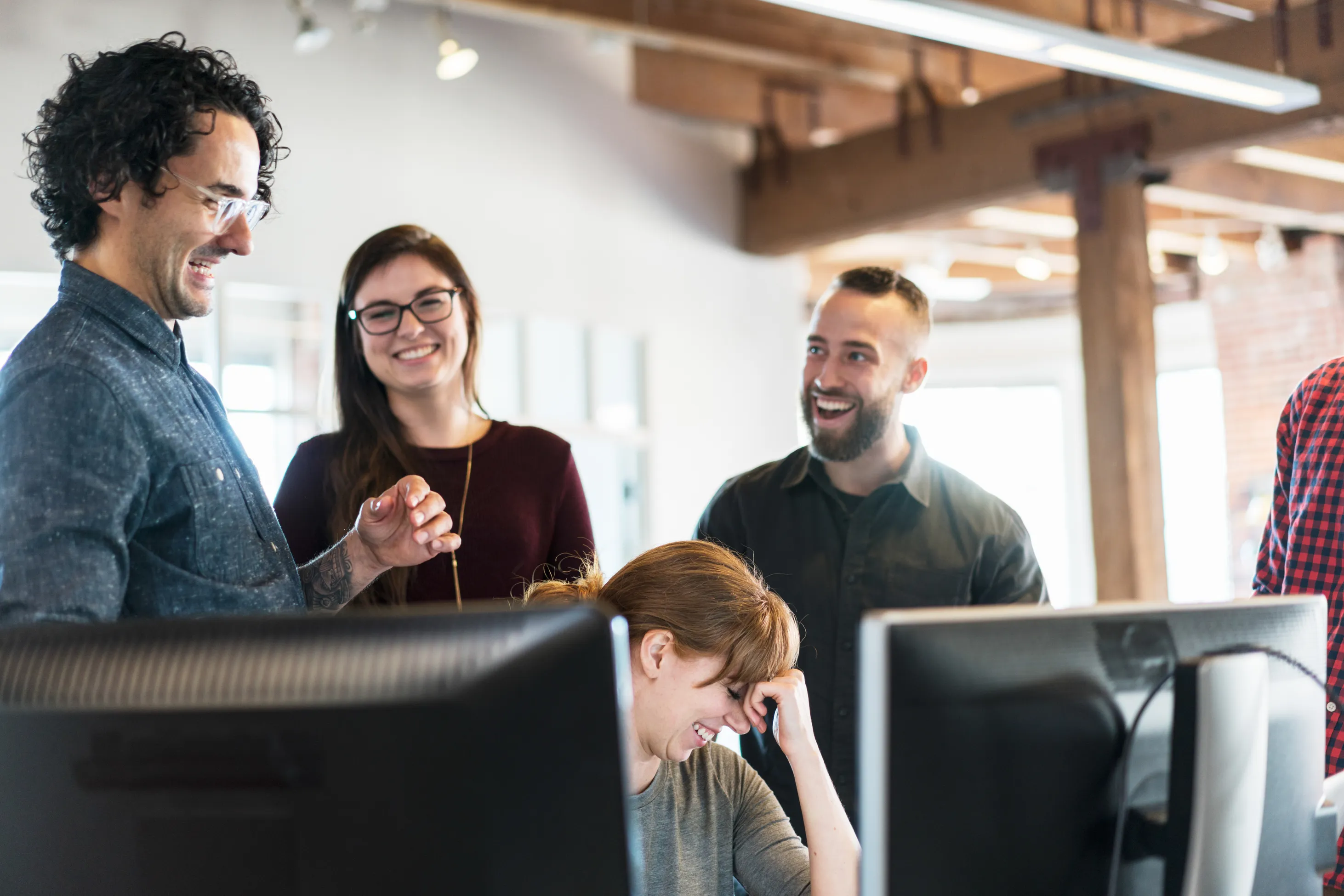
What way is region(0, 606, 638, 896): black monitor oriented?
away from the camera

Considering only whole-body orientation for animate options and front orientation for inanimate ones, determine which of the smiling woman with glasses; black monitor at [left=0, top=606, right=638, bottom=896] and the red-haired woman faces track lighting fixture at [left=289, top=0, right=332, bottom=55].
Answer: the black monitor

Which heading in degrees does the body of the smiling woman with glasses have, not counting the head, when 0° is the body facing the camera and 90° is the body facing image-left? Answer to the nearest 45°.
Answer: approximately 0°

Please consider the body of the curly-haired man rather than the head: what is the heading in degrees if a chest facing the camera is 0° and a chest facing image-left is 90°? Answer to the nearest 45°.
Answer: approximately 270°

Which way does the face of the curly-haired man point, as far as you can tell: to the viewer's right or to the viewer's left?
to the viewer's right

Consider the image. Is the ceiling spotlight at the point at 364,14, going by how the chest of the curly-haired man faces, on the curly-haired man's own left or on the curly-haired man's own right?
on the curly-haired man's own left

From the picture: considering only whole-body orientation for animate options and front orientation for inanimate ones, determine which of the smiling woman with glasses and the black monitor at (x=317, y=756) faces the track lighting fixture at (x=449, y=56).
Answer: the black monitor

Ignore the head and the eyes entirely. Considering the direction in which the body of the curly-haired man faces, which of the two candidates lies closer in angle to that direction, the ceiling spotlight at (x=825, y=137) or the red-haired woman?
the red-haired woman

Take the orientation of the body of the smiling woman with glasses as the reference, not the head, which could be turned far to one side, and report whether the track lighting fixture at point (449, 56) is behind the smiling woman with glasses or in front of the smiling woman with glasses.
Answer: behind
